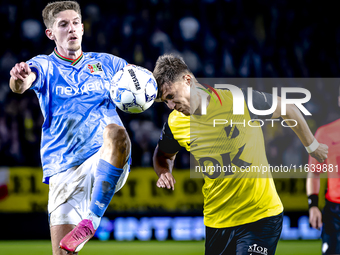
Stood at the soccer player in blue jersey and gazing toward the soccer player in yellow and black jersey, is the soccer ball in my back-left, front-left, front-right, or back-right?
front-right

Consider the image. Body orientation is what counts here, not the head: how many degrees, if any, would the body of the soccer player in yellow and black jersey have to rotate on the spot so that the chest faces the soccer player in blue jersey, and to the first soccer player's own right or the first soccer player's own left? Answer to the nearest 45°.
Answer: approximately 45° to the first soccer player's own right

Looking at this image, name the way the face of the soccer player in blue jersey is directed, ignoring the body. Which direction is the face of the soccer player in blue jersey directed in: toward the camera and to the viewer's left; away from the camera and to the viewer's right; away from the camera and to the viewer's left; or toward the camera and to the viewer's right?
toward the camera and to the viewer's right

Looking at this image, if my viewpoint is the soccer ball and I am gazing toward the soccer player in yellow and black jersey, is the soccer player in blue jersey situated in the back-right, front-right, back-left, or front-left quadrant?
back-left

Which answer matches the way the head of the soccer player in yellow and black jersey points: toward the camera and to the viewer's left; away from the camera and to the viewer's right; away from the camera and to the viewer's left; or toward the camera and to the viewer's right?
toward the camera and to the viewer's left

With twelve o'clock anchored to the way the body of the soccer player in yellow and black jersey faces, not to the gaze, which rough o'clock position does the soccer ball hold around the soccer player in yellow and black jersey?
The soccer ball is roughly at 1 o'clock from the soccer player in yellow and black jersey.

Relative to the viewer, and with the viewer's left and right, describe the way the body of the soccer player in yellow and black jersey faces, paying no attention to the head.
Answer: facing the viewer and to the left of the viewer
